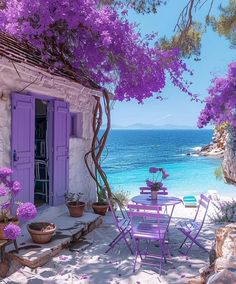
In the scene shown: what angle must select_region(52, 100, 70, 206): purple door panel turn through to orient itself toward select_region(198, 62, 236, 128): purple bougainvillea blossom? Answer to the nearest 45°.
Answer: approximately 45° to its left

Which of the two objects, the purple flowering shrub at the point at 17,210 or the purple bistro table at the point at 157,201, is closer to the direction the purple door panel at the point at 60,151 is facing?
the purple bistro table

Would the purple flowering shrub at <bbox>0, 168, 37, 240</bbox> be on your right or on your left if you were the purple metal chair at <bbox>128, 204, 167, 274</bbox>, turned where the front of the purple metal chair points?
on your left

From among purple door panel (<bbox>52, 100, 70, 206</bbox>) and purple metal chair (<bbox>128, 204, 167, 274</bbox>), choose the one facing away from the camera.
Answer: the purple metal chair

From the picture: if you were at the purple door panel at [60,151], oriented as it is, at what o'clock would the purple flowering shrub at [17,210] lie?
The purple flowering shrub is roughly at 2 o'clock from the purple door panel.

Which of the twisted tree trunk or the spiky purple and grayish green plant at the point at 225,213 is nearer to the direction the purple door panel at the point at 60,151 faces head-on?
the spiky purple and grayish green plant

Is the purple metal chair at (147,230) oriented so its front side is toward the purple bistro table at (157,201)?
yes

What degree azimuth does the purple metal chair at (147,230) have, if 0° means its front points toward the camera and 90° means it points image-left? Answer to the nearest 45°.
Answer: approximately 180°

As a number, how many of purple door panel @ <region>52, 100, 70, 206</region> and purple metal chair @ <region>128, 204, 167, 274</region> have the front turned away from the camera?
1

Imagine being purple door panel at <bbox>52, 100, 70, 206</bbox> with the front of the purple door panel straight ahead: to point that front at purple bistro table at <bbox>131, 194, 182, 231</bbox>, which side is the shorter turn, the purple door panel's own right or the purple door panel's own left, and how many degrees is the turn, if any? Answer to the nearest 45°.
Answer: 0° — it already faces it

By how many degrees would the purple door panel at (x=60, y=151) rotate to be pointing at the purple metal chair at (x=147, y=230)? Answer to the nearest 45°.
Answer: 0° — it already faces it

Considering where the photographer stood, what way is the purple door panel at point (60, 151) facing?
facing the viewer and to the right of the viewer
